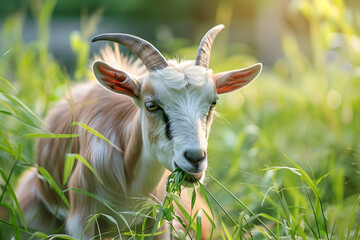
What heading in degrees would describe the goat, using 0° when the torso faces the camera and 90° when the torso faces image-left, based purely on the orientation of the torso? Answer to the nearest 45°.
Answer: approximately 315°
